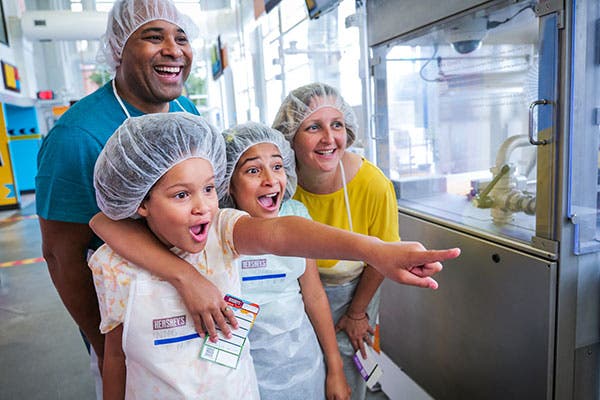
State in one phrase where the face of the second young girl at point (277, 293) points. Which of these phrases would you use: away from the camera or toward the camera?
toward the camera

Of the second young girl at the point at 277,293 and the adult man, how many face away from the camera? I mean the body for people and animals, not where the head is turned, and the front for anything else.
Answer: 0

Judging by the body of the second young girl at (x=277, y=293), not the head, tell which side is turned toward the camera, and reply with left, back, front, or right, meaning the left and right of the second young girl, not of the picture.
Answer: front

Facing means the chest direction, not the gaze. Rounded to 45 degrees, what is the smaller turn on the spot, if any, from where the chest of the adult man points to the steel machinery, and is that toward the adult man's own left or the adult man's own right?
approximately 45° to the adult man's own left

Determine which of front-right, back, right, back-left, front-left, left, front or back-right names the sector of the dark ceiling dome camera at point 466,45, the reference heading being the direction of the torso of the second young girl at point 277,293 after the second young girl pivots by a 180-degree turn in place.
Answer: front-right

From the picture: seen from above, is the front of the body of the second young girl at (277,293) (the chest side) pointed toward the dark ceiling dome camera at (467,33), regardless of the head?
no

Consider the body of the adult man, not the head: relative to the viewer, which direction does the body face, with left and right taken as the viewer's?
facing the viewer and to the right of the viewer

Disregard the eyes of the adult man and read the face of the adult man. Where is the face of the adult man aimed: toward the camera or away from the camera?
toward the camera

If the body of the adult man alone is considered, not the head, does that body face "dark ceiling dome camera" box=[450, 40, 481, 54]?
no

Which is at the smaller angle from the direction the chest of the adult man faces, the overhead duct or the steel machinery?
the steel machinery
